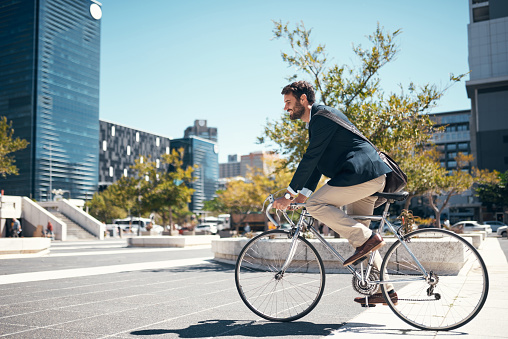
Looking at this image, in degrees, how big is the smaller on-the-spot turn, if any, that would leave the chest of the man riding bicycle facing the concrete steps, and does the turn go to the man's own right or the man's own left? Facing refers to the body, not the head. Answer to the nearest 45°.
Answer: approximately 45° to the man's own right

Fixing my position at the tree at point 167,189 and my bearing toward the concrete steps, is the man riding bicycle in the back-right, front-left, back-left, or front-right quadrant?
back-left

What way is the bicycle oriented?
to the viewer's left

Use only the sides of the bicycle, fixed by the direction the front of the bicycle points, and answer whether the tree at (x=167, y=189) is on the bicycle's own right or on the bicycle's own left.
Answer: on the bicycle's own right

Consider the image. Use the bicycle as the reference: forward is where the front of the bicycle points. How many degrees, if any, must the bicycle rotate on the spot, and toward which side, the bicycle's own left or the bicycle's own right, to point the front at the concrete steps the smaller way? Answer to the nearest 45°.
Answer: approximately 45° to the bicycle's own right

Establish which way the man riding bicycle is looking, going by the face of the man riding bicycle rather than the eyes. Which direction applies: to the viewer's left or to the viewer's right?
to the viewer's left

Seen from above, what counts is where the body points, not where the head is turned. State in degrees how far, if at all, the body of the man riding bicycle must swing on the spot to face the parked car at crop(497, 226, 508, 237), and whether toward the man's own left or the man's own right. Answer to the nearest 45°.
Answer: approximately 90° to the man's own right

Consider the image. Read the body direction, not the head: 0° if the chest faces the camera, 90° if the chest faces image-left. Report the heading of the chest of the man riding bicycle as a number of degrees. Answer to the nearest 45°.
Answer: approximately 90°
